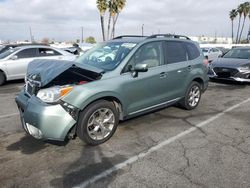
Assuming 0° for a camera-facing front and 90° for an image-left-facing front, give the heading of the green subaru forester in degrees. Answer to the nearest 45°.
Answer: approximately 45°

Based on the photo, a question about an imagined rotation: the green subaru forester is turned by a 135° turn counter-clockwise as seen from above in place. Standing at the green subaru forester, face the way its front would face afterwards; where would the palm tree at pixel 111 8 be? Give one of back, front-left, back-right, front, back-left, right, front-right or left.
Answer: left

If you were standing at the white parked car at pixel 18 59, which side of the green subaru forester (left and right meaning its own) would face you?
right
